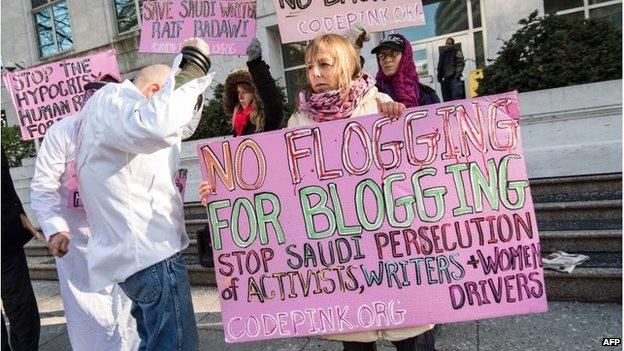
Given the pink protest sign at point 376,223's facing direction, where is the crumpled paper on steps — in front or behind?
behind

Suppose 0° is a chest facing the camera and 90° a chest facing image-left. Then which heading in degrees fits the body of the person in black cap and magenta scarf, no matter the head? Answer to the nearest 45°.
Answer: approximately 45°

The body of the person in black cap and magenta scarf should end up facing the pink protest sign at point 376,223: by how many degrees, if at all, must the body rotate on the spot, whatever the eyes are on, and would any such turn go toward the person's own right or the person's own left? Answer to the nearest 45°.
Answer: approximately 45° to the person's own left

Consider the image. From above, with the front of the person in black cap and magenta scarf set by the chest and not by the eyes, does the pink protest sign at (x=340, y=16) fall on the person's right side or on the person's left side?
on the person's right side

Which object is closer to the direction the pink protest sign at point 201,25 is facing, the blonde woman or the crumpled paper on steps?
the blonde woman

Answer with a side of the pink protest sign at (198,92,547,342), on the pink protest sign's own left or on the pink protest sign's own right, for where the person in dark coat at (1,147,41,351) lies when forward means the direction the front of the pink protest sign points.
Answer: on the pink protest sign's own right

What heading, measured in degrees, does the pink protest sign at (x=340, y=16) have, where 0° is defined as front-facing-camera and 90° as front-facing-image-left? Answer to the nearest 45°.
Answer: approximately 0°

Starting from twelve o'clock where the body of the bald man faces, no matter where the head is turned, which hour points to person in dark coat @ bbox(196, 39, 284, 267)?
The person in dark coat is roughly at 12 o'clock from the bald man.

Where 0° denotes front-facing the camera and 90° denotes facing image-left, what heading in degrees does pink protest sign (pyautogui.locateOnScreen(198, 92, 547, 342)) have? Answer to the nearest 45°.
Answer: approximately 0°
